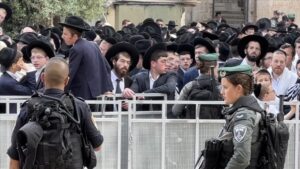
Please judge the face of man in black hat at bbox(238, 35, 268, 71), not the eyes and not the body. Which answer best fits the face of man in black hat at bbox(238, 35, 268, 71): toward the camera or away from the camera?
toward the camera

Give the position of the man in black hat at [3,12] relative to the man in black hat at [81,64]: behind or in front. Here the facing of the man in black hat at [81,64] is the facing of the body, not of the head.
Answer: in front

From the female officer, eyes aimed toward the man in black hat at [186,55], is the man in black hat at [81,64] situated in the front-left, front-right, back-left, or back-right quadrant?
front-left

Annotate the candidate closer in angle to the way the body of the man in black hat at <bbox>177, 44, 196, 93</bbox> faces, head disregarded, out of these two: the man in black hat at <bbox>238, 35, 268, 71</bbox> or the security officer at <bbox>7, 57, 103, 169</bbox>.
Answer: the security officer

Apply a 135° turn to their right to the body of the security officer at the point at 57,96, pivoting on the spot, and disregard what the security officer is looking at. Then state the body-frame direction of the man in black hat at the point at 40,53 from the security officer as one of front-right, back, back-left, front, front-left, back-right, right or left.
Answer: back-left

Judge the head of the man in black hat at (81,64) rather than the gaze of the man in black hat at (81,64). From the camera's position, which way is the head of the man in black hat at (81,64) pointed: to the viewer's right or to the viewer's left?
to the viewer's left

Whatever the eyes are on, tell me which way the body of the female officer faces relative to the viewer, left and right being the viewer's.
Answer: facing to the left of the viewer

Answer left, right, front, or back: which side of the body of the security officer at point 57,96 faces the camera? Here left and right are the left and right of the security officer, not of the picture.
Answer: back

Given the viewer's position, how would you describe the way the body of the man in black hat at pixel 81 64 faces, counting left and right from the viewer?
facing away from the viewer and to the left of the viewer

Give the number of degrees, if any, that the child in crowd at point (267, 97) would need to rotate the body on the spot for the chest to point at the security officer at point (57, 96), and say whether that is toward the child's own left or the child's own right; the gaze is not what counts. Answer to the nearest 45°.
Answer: approximately 45° to the child's own right

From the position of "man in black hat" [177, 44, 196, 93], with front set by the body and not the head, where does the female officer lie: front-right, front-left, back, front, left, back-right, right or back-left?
front

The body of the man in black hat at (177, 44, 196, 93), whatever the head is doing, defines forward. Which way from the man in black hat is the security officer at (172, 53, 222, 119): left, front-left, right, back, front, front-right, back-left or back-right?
front
